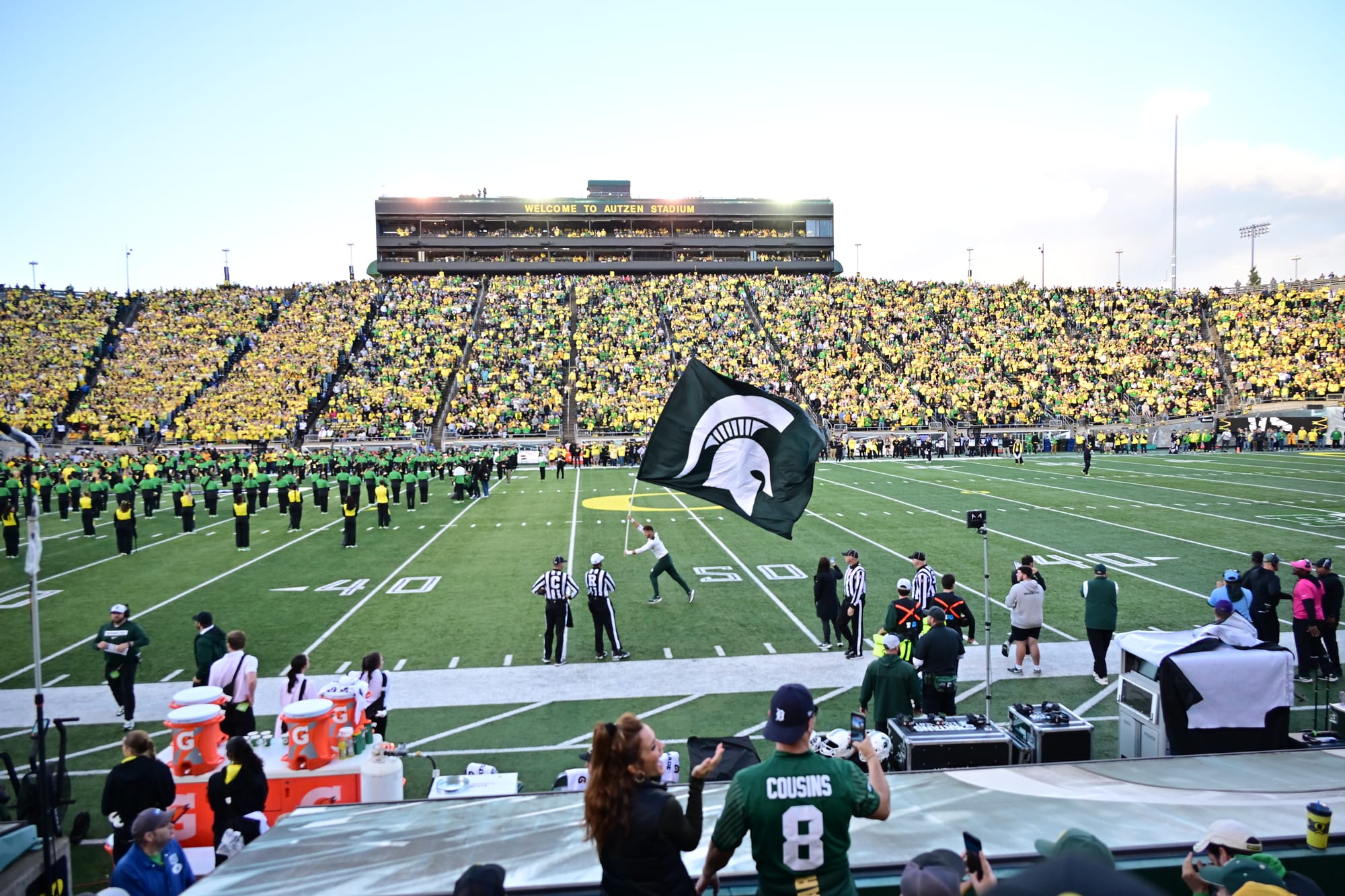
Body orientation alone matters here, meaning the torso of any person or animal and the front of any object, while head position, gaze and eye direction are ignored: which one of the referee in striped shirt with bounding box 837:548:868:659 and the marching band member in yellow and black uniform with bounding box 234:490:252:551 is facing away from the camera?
the marching band member in yellow and black uniform

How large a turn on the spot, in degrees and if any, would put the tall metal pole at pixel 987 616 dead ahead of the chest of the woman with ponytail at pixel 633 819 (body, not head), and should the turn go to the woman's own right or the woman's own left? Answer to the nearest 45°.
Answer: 0° — they already face it

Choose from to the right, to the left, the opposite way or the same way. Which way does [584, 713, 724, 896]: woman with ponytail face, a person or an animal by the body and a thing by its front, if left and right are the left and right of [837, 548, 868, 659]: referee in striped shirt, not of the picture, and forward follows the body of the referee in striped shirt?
the opposite way

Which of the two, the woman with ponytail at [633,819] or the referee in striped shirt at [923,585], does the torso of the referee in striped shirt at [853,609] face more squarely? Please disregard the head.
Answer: the woman with ponytail

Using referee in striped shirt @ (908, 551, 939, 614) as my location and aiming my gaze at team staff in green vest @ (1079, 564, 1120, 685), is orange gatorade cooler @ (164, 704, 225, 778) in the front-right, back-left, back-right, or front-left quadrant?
back-right

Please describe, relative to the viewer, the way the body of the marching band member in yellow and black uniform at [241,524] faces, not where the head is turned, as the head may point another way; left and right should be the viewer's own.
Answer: facing away from the viewer
